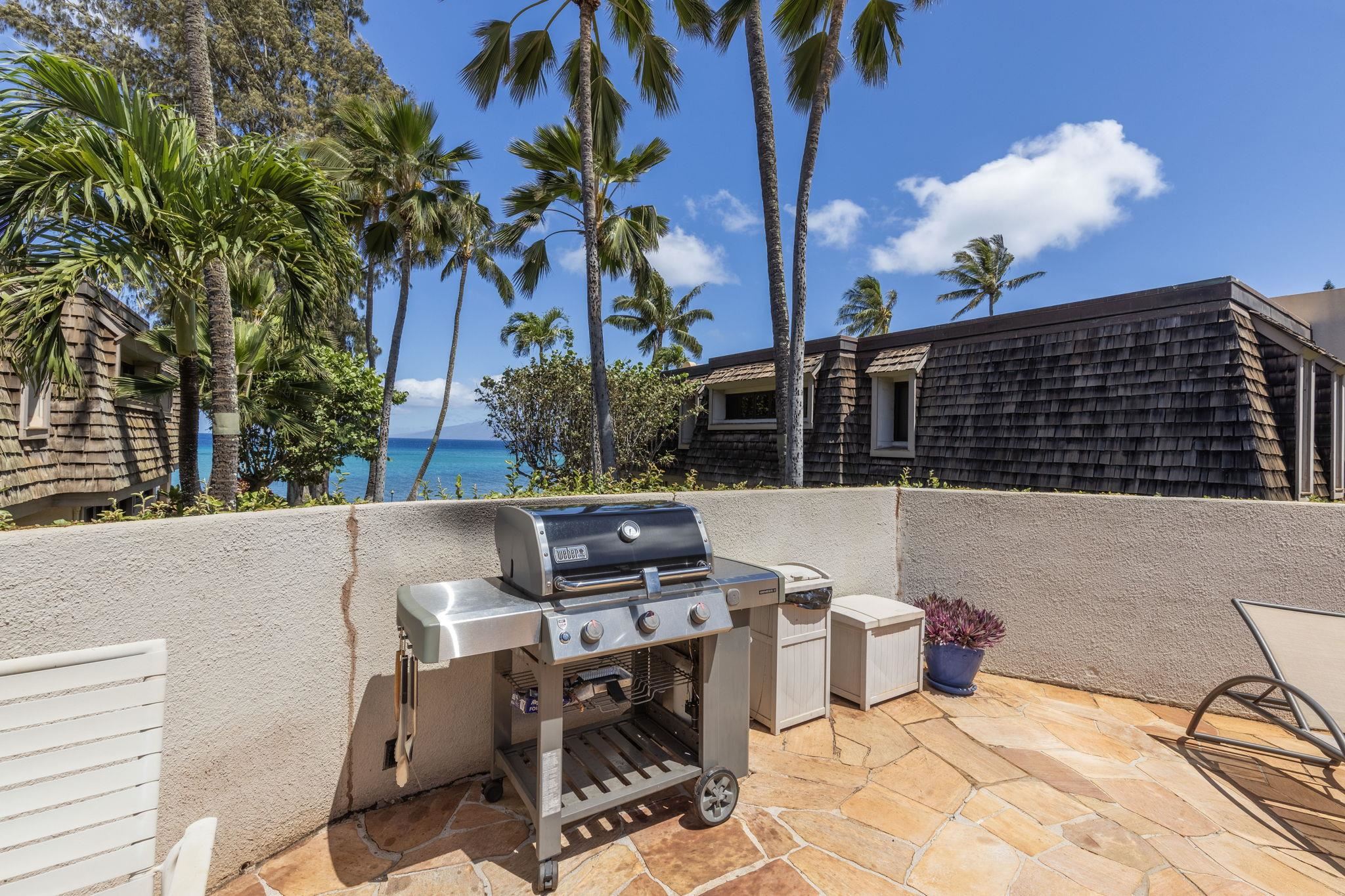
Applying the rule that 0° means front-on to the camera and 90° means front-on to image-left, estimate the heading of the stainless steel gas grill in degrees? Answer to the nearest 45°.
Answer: approximately 315°

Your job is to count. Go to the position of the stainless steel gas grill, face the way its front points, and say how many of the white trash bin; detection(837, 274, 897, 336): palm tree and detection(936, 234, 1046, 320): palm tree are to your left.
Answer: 3

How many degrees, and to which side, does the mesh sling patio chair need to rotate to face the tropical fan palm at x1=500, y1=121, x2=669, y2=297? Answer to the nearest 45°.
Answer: approximately 135° to its left

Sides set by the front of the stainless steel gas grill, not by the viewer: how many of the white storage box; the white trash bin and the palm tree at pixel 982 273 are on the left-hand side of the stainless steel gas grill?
3

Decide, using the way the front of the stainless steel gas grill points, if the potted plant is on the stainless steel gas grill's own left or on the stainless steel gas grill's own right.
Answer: on the stainless steel gas grill's own left

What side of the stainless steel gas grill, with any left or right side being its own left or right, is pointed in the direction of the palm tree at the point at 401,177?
back
